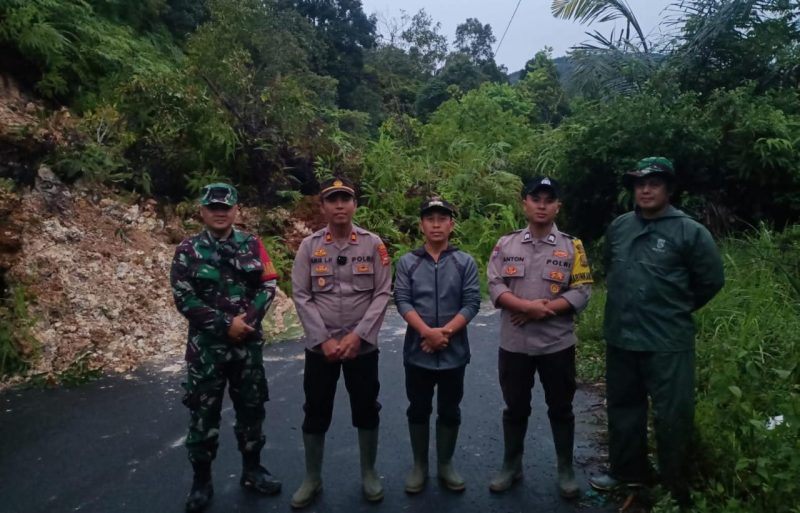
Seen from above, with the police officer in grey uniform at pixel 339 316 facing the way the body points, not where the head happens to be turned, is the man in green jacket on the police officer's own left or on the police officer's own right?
on the police officer's own left

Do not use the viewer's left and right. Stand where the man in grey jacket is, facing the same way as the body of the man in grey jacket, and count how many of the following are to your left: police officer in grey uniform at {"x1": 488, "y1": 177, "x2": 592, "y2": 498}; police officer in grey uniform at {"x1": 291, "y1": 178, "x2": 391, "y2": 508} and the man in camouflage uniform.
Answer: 1

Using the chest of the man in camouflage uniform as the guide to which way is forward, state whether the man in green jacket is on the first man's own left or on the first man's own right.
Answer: on the first man's own left

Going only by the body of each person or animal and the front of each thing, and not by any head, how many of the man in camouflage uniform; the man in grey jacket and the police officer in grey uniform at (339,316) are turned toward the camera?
3

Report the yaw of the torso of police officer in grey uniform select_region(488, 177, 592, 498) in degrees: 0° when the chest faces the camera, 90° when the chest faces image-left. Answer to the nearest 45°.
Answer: approximately 0°

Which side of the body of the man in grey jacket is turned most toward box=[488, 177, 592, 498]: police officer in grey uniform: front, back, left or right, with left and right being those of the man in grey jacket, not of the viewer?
left

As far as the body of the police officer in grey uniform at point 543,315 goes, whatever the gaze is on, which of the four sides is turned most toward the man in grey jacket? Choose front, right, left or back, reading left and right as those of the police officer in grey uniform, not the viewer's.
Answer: right

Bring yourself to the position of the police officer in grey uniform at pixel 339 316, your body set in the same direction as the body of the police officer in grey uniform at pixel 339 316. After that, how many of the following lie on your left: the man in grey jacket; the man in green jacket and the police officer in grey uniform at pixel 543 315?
3
